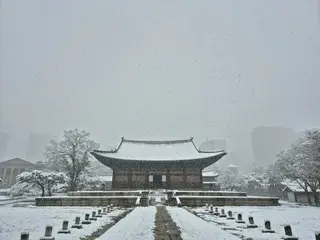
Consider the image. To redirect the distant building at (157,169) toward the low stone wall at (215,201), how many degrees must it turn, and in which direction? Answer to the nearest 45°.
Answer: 0° — it already faces it

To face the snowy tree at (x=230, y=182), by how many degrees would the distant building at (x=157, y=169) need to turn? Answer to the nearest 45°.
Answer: approximately 135° to its left

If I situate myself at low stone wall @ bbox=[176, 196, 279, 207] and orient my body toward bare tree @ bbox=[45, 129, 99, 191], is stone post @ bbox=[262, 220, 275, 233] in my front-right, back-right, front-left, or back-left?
back-left

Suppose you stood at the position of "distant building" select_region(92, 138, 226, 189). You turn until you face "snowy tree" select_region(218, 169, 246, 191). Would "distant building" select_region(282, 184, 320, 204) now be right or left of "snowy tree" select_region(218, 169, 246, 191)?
right

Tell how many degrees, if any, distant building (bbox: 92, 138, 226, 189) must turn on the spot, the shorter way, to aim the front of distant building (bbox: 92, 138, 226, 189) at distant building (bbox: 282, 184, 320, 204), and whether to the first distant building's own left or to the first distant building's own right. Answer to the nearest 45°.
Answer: approximately 90° to the first distant building's own left

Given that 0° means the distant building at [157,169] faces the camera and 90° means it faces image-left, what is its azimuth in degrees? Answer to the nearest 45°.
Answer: approximately 0°

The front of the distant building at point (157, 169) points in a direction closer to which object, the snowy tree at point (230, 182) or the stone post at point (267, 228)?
the stone post

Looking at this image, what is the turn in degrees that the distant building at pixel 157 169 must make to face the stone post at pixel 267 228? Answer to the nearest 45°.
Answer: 0° — it already faces it

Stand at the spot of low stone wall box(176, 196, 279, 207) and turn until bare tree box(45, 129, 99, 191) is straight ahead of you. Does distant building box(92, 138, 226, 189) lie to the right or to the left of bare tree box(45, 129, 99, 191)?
right

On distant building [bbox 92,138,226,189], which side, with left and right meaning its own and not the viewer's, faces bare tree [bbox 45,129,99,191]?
right

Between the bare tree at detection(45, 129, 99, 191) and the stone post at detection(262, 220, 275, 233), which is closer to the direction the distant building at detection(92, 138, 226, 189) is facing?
the stone post

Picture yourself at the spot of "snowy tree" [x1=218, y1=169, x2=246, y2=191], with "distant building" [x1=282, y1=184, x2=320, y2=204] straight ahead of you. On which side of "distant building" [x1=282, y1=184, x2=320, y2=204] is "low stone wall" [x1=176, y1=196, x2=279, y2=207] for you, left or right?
right
